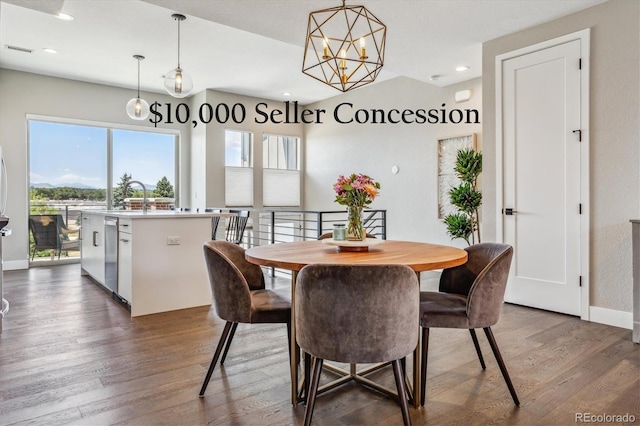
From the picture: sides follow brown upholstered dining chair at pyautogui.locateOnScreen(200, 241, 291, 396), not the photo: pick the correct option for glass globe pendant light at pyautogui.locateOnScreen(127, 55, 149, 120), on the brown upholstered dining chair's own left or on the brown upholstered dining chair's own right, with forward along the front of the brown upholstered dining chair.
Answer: on the brown upholstered dining chair's own left

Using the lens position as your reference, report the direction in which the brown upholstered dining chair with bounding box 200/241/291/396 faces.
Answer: facing to the right of the viewer

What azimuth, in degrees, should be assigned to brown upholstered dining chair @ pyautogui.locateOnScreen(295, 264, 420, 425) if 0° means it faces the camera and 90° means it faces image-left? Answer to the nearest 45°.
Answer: approximately 180°

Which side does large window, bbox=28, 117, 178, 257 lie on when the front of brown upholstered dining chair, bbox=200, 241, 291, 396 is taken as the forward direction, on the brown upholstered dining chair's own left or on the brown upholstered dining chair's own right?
on the brown upholstered dining chair's own left

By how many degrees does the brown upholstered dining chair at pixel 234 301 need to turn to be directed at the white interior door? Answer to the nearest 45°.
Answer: approximately 45° to its left
